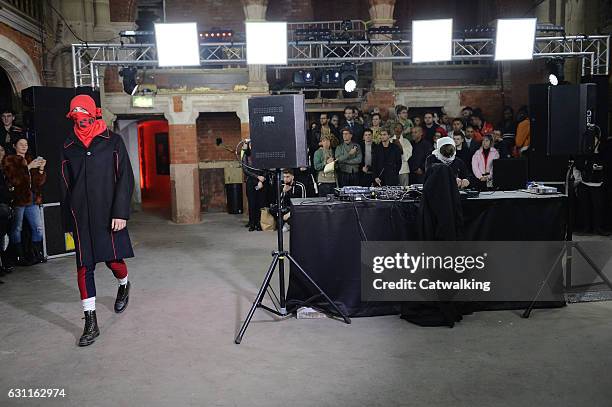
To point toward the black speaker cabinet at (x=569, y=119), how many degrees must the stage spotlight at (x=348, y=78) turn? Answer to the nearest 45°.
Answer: approximately 45° to its left

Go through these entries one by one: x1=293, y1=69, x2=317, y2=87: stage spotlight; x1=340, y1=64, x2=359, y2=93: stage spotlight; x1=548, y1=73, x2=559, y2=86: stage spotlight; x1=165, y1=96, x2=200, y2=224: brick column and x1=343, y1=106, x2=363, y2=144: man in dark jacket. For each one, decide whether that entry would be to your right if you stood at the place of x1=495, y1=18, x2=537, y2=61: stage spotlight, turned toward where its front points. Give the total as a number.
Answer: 4

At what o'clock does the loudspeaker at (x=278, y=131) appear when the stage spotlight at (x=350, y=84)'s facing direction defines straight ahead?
The loudspeaker is roughly at 12 o'clock from the stage spotlight.

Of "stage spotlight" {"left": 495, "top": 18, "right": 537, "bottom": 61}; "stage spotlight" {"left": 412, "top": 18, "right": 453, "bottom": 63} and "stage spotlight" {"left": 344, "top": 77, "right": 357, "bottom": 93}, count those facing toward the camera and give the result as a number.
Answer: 3

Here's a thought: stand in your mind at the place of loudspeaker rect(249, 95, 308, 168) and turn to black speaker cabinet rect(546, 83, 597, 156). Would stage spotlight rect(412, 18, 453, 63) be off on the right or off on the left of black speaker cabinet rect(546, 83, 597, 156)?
left

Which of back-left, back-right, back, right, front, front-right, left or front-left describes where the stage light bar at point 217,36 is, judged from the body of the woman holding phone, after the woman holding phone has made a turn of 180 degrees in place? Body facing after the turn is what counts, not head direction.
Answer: right

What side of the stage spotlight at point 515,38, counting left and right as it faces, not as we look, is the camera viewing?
front

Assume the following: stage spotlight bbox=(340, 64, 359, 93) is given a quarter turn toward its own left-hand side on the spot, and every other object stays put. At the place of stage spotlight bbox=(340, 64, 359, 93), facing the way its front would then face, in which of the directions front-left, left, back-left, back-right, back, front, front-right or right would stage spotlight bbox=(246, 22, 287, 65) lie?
back-right

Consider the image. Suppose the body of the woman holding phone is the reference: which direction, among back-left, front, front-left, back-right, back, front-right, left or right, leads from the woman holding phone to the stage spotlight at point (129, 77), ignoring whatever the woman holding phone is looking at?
left

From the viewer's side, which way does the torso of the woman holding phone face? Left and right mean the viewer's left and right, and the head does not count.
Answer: facing the viewer and to the right of the viewer

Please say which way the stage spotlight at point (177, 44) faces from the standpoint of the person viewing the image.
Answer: facing the viewer

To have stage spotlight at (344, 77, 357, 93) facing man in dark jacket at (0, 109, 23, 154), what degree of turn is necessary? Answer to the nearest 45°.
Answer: approximately 45° to its right

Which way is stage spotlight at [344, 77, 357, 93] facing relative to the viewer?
toward the camera
